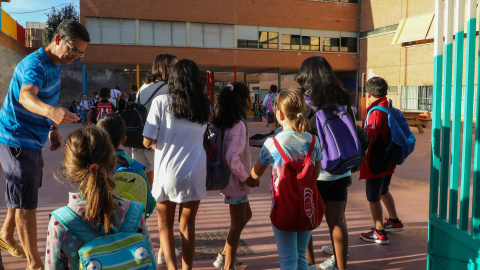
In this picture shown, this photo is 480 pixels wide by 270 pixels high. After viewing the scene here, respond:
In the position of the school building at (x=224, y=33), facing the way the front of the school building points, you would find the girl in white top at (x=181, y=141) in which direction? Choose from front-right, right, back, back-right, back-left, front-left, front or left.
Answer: front

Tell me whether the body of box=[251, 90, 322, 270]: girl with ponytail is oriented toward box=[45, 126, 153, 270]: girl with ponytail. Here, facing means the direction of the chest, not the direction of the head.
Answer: no

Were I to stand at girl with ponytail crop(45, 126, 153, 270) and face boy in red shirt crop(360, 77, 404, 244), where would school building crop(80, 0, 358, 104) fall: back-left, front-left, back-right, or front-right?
front-left

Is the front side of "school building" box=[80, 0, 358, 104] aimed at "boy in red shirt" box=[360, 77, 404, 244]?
yes

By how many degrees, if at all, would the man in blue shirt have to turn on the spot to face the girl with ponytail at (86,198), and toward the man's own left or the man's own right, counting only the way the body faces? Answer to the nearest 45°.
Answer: approximately 90° to the man's own right

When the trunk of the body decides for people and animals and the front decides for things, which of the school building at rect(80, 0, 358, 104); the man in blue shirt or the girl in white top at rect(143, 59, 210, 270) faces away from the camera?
the girl in white top

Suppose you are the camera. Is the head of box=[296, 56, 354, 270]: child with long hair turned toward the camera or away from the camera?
away from the camera

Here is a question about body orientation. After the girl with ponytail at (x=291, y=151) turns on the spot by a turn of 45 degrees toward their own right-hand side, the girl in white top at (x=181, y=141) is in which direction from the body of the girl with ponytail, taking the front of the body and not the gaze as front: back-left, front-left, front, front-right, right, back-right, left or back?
left

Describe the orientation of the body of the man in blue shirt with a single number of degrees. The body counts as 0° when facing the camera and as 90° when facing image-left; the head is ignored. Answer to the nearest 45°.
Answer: approximately 270°

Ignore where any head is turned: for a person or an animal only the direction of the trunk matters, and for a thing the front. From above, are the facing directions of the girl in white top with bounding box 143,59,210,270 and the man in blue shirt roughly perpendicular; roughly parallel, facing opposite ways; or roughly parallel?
roughly perpendicular

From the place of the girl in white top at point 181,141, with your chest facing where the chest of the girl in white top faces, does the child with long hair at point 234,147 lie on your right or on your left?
on your right

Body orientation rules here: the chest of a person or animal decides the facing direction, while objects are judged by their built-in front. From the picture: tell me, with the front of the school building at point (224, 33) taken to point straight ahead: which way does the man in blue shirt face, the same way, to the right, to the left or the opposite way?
to the left

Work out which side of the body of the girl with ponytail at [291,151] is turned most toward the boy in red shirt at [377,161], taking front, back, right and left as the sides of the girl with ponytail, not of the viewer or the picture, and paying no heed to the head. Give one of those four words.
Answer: right

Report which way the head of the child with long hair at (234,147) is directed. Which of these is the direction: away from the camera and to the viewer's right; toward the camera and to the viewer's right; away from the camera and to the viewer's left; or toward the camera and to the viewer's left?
away from the camera and to the viewer's right

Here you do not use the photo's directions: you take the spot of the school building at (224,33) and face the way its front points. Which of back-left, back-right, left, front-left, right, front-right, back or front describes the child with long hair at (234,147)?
front

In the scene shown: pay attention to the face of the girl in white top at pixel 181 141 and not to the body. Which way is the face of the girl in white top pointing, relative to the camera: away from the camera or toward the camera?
away from the camera

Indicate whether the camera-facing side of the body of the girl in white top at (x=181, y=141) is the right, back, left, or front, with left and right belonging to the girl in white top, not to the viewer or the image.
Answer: back

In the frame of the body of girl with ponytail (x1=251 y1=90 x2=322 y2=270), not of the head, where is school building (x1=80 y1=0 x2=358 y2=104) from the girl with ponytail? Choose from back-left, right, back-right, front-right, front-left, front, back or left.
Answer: front-right

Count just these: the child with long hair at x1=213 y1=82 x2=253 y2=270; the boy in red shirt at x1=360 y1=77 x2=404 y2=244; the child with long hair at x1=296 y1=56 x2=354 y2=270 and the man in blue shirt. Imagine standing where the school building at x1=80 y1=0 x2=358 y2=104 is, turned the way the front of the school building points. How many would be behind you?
0

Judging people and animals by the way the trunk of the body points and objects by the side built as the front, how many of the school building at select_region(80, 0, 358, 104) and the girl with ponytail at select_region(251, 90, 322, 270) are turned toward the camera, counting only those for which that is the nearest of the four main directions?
1

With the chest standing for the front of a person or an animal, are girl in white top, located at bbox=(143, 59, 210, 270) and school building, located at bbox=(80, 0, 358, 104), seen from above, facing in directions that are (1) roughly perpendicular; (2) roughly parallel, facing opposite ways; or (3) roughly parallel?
roughly parallel, facing opposite ways

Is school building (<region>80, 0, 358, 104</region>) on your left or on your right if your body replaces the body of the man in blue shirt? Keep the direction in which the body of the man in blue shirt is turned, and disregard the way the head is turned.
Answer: on your left

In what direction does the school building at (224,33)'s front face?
toward the camera
